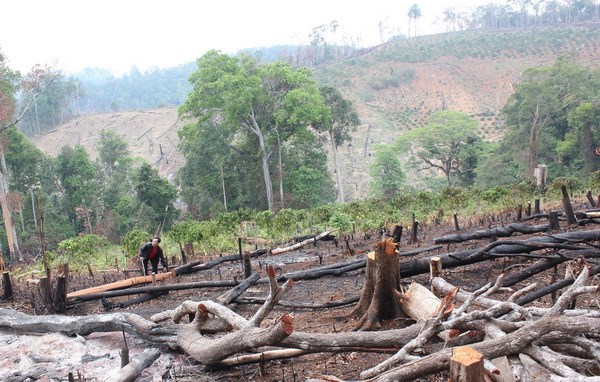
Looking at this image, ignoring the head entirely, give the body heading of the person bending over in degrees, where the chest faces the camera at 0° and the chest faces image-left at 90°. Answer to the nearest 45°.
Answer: approximately 0°

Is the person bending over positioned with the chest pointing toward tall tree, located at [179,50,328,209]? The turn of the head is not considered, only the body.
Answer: no

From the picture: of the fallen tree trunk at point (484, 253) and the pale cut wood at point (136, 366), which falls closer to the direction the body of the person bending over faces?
the pale cut wood

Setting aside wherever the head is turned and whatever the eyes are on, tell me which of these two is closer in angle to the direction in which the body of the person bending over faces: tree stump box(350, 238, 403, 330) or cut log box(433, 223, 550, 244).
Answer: the tree stump

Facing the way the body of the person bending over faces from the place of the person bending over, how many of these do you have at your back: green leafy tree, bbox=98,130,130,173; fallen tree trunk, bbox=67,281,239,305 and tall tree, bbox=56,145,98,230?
2

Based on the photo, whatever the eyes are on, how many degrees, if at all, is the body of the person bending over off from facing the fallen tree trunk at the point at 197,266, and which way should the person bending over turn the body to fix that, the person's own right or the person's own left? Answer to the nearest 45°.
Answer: approximately 135° to the person's own left

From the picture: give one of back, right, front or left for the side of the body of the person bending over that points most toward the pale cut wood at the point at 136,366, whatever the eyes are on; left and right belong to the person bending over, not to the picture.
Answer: front

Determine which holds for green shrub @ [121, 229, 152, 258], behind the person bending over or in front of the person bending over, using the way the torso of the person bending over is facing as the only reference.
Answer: behind

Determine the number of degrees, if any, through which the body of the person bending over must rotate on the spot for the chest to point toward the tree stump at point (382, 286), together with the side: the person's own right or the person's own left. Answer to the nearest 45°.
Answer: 0° — they already face it

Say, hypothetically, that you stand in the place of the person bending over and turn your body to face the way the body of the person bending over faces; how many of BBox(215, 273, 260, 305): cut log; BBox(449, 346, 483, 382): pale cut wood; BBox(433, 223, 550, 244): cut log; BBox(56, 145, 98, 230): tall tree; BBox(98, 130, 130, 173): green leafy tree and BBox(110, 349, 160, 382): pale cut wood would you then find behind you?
2

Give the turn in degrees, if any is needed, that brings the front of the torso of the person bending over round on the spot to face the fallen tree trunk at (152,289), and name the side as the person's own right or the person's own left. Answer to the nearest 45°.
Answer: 0° — they already face it

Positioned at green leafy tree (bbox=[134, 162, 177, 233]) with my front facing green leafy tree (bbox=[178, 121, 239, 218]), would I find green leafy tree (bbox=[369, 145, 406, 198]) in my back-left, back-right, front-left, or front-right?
front-right

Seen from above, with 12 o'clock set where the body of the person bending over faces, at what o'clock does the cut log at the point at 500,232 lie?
The cut log is roughly at 10 o'clock from the person bending over.

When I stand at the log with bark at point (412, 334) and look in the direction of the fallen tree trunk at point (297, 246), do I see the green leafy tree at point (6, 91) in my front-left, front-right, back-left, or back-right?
front-left

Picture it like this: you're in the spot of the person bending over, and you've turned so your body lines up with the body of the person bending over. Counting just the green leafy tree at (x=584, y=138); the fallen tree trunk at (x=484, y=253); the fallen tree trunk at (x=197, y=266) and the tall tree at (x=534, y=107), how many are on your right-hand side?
0

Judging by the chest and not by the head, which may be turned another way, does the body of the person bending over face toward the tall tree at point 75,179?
no

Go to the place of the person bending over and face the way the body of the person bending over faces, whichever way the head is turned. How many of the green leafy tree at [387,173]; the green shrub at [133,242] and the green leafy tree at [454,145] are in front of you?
0
